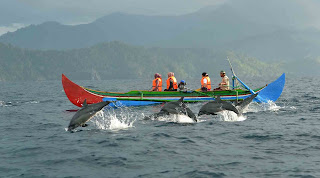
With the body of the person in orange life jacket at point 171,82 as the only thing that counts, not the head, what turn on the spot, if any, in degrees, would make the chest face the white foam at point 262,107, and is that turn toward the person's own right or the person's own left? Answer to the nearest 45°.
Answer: approximately 180°

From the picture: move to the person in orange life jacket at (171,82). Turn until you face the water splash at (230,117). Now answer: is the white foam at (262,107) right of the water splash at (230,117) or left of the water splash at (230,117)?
left

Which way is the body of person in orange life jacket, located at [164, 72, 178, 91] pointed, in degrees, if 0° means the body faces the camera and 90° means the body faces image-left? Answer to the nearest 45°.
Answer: approximately 90°

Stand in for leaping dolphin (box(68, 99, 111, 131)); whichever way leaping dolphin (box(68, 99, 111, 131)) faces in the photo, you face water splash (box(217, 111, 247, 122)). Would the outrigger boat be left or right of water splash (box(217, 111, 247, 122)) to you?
left

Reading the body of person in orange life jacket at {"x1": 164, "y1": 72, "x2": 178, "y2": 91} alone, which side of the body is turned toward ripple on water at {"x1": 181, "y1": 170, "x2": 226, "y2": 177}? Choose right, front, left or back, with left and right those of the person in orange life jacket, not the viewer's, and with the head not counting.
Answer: left
